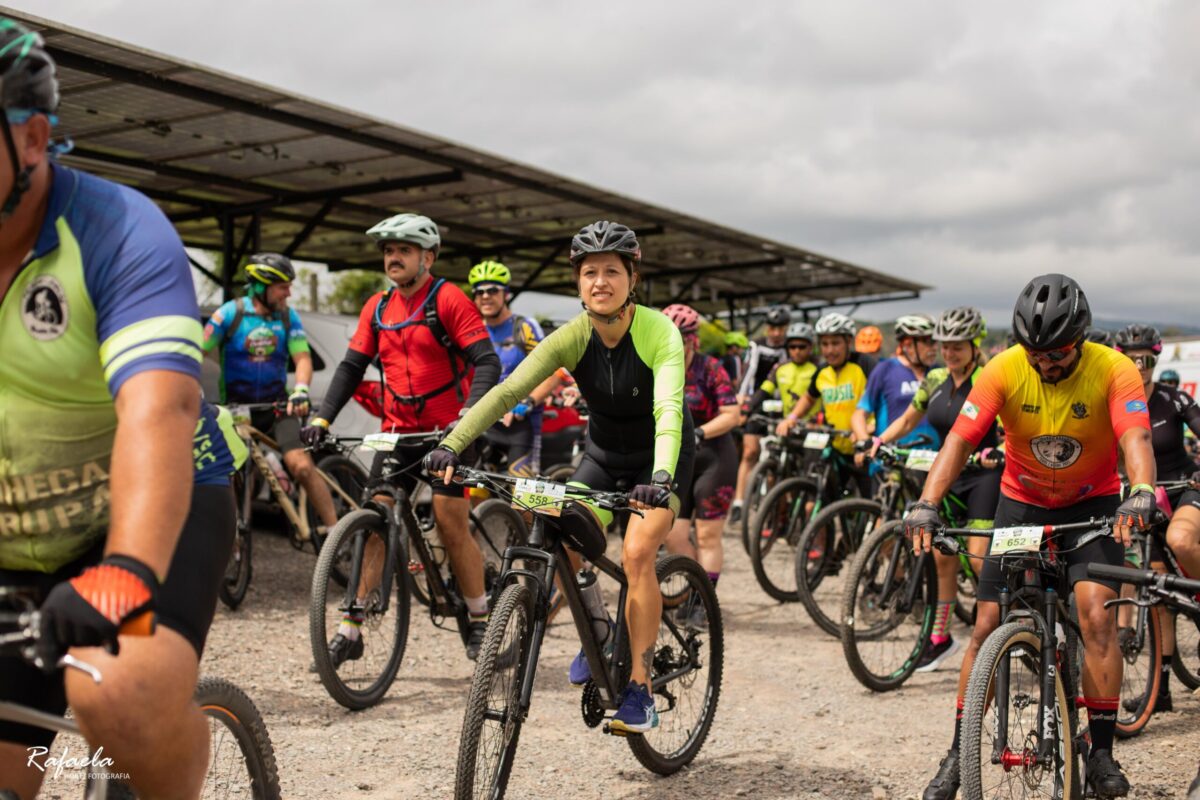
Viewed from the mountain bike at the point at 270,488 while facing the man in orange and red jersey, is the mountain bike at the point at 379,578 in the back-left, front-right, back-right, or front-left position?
front-right

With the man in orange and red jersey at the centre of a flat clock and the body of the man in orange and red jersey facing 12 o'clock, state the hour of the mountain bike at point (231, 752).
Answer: The mountain bike is roughly at 1 o'clock from the man in orange and red jersey.

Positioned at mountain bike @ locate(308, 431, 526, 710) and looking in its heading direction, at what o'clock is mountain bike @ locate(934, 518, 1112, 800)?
mountain bike @ locate(934, 518, 1112, 800) is roughly at 9 o'clock from mountain bike @ locate(308, 431, 526, 710).

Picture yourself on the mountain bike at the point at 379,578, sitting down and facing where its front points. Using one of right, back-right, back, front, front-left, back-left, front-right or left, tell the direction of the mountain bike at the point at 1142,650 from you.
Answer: back-left

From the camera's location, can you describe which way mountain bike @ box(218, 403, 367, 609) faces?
facing the viewer and to the left of the viewer

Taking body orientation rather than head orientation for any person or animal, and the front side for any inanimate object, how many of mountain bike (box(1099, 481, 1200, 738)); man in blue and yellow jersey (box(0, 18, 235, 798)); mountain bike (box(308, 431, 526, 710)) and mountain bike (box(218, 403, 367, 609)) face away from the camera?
0

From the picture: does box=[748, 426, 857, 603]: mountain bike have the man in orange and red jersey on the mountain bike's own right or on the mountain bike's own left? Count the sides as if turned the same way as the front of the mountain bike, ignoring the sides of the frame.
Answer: on the mountain bike's own left

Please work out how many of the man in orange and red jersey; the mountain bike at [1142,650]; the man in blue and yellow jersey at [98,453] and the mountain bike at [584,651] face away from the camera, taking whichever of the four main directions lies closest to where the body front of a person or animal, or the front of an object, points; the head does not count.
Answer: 0

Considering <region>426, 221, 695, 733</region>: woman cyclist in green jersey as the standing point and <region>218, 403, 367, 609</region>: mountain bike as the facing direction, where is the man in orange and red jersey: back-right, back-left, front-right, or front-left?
back-right

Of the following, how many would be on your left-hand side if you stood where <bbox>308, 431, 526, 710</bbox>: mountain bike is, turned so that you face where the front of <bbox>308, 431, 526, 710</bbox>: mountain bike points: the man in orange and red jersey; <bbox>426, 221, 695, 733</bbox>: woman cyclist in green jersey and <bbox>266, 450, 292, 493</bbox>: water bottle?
2

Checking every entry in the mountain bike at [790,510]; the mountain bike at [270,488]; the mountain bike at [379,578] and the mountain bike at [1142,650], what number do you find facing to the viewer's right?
0

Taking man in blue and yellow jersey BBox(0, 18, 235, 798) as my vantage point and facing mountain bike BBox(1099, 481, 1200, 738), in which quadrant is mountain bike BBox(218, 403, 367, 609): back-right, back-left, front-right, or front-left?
front-left
